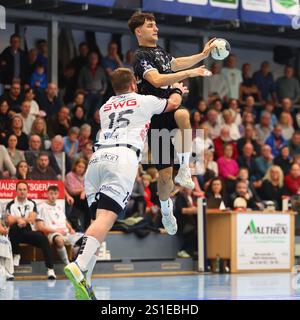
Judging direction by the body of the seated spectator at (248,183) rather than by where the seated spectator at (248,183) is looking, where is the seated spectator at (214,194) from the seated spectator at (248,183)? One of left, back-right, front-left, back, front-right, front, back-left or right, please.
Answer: front-right

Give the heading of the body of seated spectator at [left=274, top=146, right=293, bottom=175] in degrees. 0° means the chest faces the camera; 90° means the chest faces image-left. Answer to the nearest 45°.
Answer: approximately 0°

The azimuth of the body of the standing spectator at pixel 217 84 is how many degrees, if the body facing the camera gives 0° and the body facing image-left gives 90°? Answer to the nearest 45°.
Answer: approximately 0°

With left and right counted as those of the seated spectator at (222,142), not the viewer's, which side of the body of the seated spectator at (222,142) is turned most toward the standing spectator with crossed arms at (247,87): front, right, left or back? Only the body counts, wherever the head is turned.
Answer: back

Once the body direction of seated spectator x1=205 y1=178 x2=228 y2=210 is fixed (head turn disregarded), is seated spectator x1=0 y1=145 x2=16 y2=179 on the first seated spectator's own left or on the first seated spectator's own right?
on the first seated spectator's own right

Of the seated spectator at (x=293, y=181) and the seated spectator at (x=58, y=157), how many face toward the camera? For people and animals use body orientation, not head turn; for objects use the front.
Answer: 2

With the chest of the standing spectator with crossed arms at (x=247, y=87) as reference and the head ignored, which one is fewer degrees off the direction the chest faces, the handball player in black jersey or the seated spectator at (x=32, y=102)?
the handball player in black jersey

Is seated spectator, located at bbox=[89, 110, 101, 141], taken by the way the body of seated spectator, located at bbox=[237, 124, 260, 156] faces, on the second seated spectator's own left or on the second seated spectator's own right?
on the second seated spectator's own right
